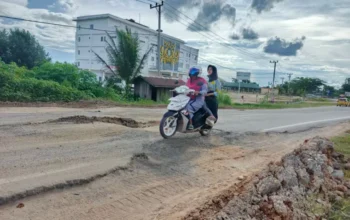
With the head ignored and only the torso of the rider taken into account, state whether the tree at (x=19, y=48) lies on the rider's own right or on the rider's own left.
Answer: on the rider's own right

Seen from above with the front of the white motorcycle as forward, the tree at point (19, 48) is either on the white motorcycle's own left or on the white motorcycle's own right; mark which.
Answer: on the white motorcycle's own right

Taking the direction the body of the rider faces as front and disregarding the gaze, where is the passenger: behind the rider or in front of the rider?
behind

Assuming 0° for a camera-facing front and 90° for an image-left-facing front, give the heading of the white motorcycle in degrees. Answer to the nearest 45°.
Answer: approximately 45°

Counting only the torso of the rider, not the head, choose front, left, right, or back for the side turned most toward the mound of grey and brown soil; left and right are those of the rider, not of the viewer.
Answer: left

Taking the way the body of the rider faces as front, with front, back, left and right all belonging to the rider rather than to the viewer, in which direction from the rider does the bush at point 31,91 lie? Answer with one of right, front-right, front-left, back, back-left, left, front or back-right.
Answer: right

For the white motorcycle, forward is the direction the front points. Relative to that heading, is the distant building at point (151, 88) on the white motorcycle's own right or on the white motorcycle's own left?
on the white motorcycle's own right

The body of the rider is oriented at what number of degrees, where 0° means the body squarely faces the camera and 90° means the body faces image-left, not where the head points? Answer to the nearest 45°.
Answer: approximately 45°

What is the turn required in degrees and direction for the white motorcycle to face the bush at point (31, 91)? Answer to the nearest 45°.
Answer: approximately 90° to its right
